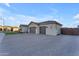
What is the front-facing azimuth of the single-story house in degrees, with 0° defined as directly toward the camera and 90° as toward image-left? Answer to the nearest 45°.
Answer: approximately 45°

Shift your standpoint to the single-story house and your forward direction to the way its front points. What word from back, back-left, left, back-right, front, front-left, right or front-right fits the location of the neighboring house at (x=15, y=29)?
front-right

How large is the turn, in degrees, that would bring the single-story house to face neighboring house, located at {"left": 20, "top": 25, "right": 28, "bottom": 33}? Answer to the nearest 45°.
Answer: approximately 45° to its right
